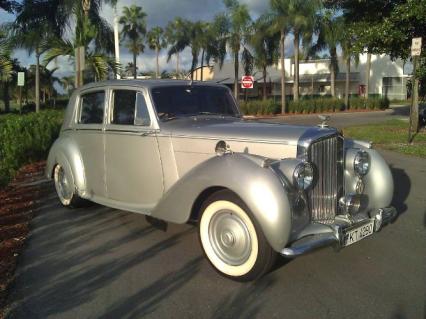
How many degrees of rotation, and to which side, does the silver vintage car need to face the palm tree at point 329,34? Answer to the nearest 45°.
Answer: approximately 135° to its left

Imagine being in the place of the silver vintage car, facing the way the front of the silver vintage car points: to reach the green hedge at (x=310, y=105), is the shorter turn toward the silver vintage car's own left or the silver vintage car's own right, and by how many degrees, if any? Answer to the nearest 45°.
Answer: approximately 135° to the silver vintage car's own left

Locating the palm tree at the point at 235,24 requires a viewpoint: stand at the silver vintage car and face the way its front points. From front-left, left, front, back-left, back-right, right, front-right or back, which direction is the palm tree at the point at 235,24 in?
back-left

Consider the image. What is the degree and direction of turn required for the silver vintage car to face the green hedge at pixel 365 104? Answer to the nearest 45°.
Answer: approximately 135° to its left

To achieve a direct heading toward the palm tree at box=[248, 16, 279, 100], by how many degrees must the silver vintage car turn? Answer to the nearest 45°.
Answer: approximately 135° to its left

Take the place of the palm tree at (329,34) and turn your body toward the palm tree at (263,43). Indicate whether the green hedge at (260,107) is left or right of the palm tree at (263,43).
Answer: left

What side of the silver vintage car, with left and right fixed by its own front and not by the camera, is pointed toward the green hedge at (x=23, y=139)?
back

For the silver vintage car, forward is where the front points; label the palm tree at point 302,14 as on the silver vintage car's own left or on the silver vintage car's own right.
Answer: on the silver vintage car's own left

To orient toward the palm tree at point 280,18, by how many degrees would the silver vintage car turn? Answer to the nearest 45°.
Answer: approximately 135° to its left

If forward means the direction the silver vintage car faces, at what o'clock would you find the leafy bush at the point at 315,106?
The leafy bush is roughly at 8 o'clock from the silver vintage car.

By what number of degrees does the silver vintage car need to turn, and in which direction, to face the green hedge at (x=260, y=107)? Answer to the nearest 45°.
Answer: approximately 135° to its left

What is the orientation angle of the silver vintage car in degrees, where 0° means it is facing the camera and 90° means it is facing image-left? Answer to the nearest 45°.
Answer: approximately 315°
